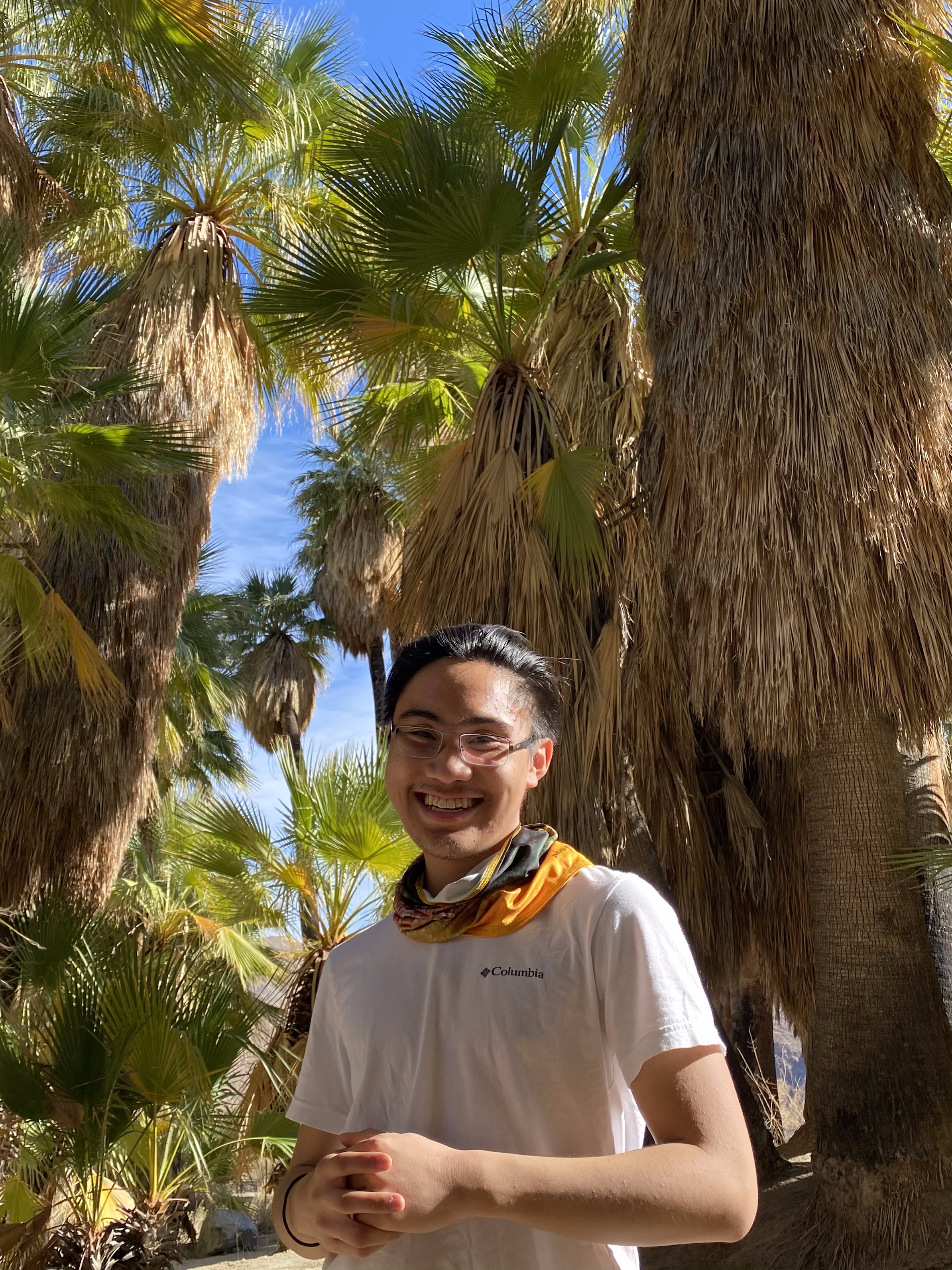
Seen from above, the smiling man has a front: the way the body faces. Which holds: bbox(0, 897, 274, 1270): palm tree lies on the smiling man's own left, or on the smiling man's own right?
on the smiling man's own right

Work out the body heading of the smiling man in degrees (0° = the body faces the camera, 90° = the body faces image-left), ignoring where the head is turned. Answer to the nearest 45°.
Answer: approximately 45°

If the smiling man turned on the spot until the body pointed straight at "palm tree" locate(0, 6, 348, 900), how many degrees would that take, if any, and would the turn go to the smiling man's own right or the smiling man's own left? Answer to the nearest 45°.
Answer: approximately 135° to the smiling man's own right

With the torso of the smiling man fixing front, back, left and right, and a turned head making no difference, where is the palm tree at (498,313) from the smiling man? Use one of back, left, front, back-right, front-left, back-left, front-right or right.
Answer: back-right

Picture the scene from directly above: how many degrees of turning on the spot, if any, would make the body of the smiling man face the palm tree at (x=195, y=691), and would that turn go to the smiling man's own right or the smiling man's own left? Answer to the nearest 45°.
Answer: approximately 135° to the smiling man's own right

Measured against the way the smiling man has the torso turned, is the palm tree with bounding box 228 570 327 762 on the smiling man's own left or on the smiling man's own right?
on the smiling man's own right
